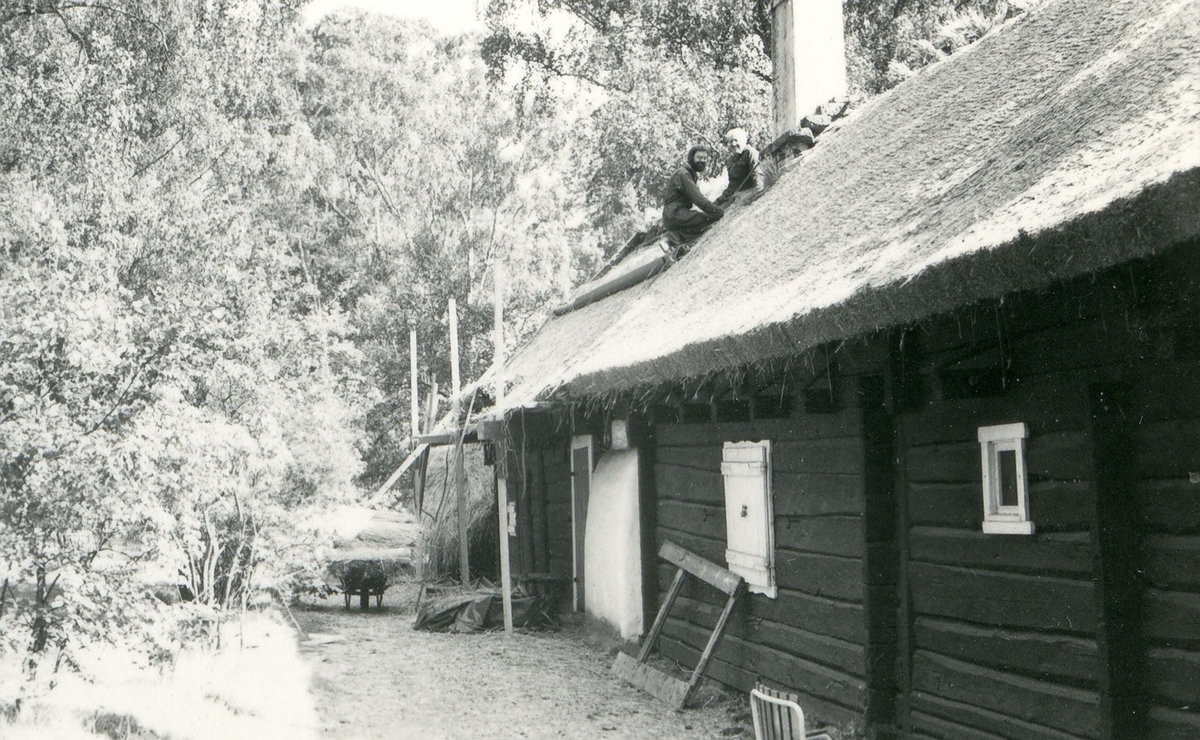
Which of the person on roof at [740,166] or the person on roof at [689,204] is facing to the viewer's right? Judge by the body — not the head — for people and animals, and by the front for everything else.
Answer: the person on roof at [689,204]

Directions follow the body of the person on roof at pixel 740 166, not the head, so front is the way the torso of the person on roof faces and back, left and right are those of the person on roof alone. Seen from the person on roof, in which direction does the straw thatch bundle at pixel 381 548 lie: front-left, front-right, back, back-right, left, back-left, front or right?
right

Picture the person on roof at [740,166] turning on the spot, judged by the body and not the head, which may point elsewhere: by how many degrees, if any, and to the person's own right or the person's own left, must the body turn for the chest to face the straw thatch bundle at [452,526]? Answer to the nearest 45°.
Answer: approximately 90° to the person's own right

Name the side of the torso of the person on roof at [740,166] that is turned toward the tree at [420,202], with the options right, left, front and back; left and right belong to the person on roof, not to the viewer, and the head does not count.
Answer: right

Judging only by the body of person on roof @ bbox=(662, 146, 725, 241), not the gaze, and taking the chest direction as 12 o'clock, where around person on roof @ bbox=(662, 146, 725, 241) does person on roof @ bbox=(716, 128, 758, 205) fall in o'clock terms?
person on roof @ bbox=(716, 128, 758, 205) is roughly at 12 o'clock from person on roof @ bbox=(662, 146, 725, 241).

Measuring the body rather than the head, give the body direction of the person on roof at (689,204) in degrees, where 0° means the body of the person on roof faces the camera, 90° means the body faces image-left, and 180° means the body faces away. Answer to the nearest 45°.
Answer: approximately 270°

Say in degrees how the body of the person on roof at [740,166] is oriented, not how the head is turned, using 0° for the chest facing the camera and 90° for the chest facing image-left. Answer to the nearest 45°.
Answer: approximately 45°

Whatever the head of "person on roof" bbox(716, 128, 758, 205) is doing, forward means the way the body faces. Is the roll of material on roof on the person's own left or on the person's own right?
on the person's own right
